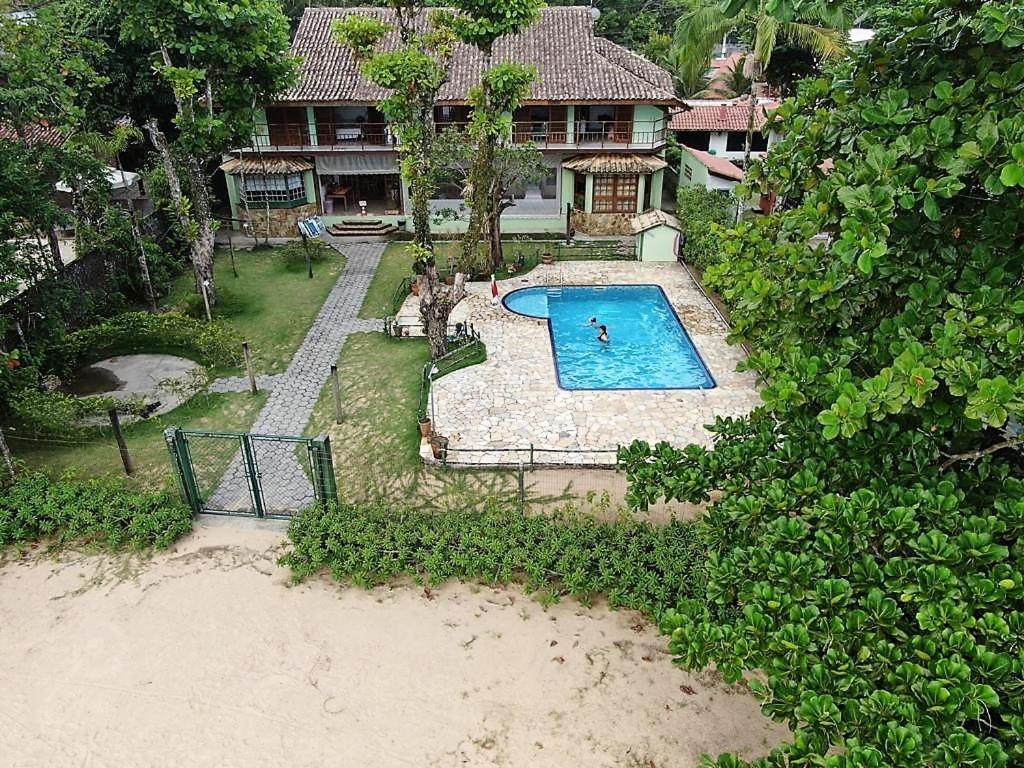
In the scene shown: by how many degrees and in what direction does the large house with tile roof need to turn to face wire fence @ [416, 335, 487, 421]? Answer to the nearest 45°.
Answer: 0° — it already faces it

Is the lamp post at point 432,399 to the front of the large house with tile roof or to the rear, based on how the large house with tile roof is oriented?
to the front

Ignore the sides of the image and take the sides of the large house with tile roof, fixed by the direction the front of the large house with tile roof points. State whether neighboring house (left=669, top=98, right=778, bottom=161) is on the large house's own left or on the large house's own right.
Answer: on the large house's own left

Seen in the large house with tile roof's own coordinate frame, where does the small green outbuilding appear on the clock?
The small green outbuilding is roughly at 11 o'clock from the large house with tile roof.

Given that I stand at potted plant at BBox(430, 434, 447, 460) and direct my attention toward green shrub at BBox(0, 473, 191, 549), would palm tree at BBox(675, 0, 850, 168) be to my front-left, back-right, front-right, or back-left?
back-right

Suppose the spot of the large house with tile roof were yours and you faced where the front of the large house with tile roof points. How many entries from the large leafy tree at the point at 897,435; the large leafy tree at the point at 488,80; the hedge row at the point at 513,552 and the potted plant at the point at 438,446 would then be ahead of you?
4

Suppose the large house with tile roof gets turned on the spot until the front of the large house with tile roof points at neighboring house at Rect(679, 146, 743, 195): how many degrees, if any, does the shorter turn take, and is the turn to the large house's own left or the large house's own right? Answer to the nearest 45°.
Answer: approximately 90° to the large house's own left

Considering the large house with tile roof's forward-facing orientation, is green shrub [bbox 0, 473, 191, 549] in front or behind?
in front

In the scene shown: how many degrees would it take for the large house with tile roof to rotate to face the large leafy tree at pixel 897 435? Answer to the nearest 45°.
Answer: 0° — it already faces it

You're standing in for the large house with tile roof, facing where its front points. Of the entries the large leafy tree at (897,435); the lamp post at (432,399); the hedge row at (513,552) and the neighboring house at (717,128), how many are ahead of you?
3

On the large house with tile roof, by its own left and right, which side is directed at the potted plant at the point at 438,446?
front

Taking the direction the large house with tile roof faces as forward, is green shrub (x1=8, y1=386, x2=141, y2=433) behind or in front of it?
in front

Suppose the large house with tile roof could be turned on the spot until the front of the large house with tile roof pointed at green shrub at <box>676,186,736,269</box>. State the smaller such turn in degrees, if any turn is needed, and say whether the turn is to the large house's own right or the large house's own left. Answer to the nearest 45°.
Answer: approximately 45° to the large house's own left

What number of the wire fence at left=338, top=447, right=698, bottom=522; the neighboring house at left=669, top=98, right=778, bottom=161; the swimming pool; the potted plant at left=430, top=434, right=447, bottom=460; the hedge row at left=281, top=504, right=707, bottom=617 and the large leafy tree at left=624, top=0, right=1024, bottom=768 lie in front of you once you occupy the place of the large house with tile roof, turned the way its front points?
5

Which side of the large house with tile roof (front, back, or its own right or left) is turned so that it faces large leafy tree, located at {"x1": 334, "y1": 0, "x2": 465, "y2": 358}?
front

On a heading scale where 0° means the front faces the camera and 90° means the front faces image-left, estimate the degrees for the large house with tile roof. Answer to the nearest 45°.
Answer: approximately 0°

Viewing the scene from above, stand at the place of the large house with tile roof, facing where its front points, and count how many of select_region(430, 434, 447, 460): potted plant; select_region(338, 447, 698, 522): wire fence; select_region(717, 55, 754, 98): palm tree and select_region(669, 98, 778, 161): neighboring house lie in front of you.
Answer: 2

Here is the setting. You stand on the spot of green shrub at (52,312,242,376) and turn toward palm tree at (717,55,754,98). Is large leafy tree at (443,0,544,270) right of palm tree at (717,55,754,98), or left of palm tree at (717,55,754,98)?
right

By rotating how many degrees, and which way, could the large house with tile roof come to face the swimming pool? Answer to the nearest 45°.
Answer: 0° — it already faces it
